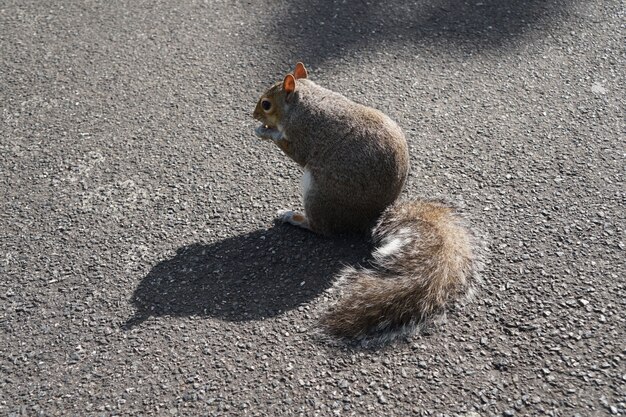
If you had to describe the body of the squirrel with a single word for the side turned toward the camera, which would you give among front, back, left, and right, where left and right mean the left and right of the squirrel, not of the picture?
left
